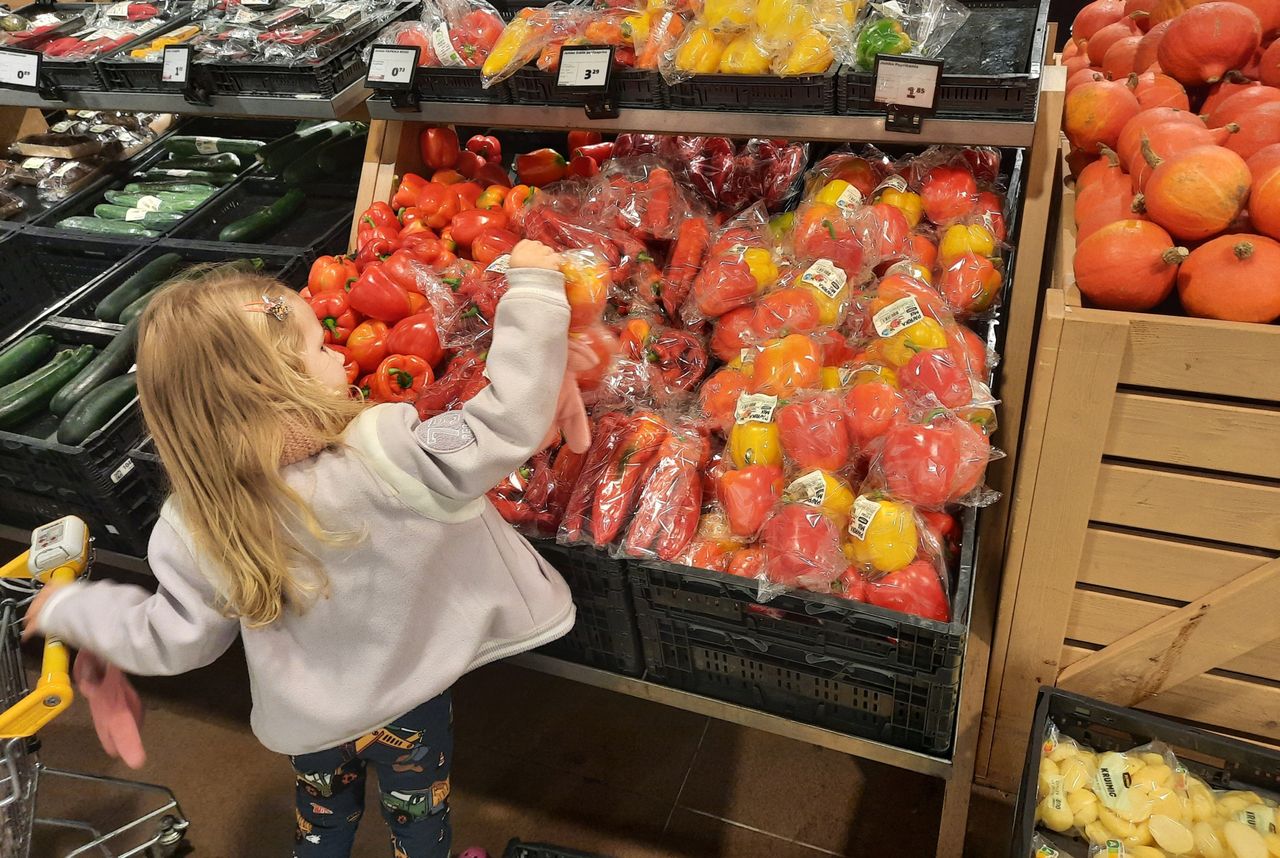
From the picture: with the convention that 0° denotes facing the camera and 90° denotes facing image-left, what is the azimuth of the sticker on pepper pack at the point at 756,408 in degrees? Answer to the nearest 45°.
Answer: approximately 0°

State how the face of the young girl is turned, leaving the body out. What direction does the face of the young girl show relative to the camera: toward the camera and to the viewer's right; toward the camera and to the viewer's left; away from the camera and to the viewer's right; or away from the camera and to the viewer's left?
away from the camera and to the viewer's right

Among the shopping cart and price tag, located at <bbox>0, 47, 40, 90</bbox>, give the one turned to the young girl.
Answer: the price tag

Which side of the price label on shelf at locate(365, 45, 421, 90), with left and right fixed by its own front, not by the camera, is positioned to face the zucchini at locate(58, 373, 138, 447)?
right

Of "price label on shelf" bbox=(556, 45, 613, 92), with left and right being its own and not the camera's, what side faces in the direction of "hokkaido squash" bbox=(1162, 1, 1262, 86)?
left

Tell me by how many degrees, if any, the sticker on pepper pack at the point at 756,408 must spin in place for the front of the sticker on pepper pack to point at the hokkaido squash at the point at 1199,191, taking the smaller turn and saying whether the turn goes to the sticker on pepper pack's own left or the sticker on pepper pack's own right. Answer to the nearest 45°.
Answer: approximately 90° to the sticker on pepper pack's own left
